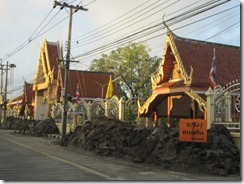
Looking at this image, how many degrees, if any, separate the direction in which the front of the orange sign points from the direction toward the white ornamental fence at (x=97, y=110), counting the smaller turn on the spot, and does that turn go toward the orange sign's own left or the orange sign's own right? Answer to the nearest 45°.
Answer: approximately 135° to the orange sign's own right

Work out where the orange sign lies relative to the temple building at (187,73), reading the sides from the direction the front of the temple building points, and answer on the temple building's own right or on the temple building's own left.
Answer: on the temple building's own left

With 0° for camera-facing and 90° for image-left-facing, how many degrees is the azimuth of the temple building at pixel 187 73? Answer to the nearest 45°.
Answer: approximately 45°

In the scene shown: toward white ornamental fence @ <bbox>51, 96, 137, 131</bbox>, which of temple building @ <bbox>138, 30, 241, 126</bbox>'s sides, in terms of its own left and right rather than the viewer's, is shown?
right

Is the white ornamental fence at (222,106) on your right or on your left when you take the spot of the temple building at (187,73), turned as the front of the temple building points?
on your left

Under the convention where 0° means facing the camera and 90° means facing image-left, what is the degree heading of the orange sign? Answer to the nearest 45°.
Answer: approximately 0°

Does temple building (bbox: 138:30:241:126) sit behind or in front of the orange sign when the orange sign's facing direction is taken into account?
behind

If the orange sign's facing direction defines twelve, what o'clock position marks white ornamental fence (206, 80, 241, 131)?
The white ornamental fence is roughly at 7 o'clock from the orange sign.
